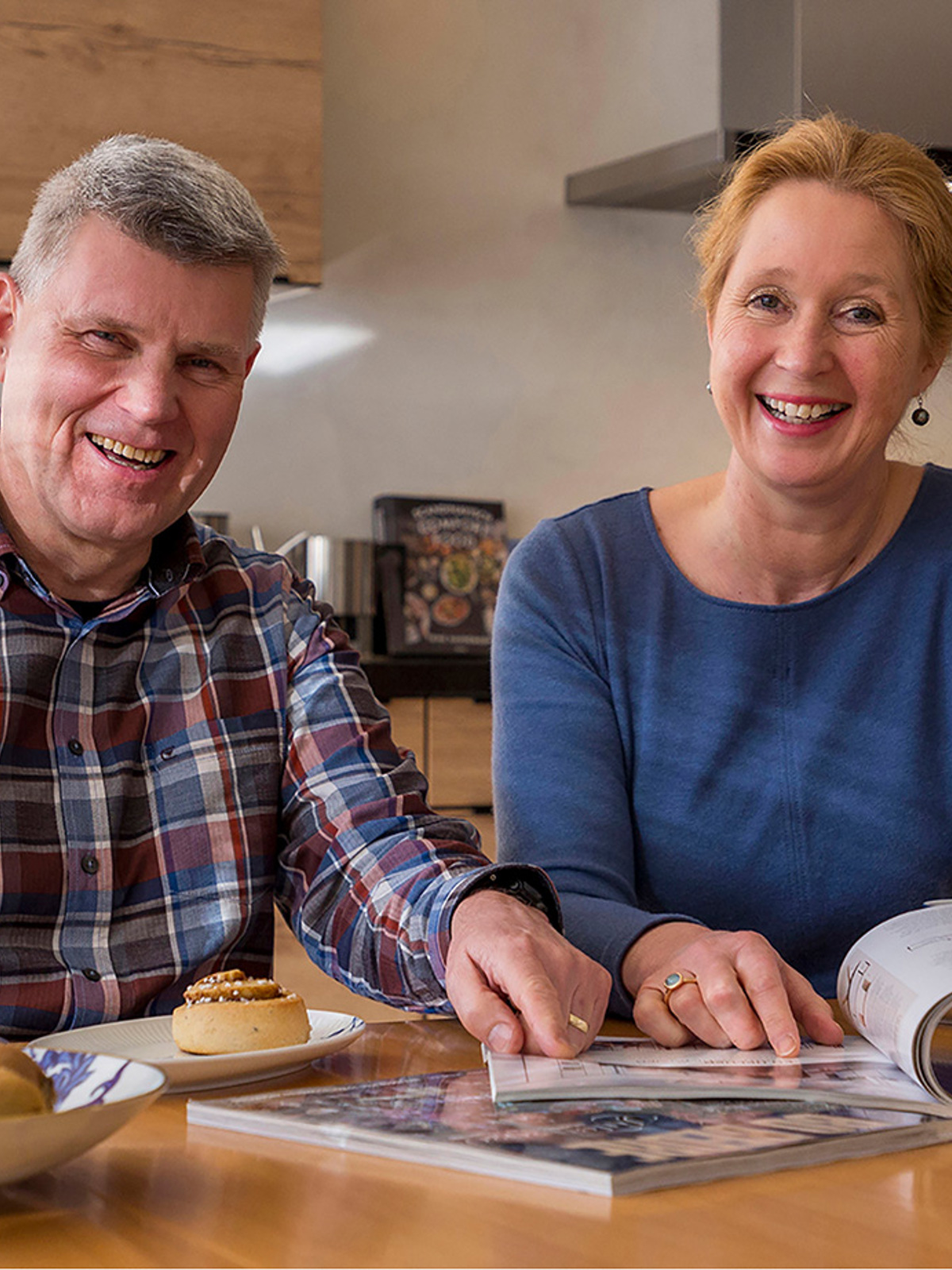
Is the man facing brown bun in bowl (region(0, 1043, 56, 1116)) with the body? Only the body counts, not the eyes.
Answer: yes

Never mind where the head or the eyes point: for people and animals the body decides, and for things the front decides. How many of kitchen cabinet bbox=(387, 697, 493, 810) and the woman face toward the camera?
2

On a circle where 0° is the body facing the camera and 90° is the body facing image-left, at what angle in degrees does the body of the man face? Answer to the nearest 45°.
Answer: approximately 0°

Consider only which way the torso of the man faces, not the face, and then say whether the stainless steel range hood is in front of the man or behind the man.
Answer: behind

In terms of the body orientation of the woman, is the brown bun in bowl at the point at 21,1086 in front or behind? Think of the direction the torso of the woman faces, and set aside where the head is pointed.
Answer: in front

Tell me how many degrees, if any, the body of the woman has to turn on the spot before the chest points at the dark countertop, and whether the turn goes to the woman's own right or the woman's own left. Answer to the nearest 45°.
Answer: approximately 180°

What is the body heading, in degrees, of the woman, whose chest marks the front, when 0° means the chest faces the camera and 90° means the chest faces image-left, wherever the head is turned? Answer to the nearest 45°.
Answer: approximately 0°

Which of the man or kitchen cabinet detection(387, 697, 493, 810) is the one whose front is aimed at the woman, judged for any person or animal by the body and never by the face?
the kitchen cabinet
